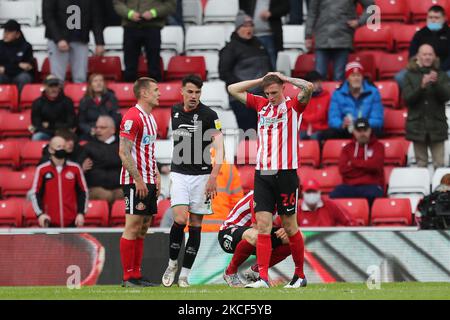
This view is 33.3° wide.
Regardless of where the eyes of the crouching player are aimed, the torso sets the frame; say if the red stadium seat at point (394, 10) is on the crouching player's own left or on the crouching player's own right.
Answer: on the crouching player's own left

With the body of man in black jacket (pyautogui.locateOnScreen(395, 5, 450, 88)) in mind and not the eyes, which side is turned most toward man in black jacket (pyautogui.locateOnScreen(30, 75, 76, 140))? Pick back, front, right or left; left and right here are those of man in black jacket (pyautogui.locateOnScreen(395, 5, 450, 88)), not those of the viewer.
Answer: right

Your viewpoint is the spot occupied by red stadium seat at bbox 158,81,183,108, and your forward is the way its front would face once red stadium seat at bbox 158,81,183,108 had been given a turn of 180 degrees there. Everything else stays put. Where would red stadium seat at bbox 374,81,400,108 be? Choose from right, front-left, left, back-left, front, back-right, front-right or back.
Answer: right

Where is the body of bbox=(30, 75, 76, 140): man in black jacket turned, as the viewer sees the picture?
toward the camera

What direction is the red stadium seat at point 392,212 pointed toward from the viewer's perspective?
toward the camera

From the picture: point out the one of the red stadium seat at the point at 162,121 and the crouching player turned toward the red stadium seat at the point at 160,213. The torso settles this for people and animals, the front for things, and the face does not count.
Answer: the red stadium seat at the point at 162,121

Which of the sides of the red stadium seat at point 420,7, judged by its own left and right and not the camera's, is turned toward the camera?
front

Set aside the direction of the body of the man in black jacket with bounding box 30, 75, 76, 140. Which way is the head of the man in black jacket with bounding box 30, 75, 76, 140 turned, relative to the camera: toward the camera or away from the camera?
toward the camera

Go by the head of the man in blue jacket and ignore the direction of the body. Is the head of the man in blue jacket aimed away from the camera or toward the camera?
toward the camera
